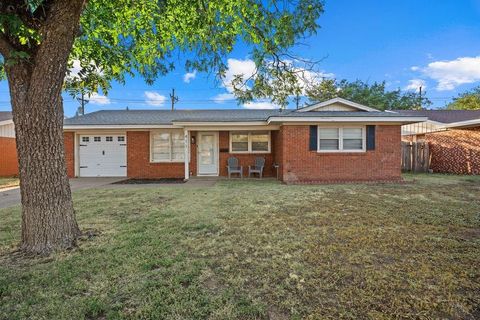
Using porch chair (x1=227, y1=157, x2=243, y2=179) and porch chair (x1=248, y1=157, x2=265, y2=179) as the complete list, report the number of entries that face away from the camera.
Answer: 0

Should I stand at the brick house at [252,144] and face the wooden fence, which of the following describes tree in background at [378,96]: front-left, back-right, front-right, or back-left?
front-left

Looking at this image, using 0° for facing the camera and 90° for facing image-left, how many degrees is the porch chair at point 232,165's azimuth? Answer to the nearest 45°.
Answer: approximately 315°

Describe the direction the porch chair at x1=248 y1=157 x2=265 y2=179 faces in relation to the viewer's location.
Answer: facing the viewer and to the left of the viewer

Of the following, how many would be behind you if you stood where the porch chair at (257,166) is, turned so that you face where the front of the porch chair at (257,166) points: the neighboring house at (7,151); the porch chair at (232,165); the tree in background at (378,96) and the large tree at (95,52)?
1

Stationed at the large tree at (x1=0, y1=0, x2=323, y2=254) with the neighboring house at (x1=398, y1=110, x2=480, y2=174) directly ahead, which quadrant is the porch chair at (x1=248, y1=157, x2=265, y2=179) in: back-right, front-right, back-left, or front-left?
front-left

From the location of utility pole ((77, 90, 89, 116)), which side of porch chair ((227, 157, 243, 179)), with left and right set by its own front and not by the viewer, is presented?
back

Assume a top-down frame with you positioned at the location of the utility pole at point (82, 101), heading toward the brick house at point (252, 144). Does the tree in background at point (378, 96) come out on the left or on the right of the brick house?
left

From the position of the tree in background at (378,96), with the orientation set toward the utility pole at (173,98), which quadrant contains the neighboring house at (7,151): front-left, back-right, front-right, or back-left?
front-left

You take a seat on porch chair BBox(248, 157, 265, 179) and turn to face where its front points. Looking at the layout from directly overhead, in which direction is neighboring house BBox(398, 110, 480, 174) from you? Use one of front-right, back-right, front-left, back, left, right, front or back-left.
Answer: back-left

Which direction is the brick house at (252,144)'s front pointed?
toward the camera

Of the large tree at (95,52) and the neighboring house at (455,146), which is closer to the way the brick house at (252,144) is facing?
the large tree

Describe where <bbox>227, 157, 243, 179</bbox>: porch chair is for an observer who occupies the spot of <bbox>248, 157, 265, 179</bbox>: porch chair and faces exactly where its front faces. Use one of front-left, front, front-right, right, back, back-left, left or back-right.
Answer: front-right

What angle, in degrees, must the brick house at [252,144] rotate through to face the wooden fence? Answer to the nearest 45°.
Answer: approximately 90° to its left

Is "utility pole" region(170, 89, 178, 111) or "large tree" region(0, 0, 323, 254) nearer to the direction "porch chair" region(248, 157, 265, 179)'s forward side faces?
the large tree

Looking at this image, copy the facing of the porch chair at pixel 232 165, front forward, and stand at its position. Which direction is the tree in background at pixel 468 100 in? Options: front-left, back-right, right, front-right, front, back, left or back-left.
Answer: left

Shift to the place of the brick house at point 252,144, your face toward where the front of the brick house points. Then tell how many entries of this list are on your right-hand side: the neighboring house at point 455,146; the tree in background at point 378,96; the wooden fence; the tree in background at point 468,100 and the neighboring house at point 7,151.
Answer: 1

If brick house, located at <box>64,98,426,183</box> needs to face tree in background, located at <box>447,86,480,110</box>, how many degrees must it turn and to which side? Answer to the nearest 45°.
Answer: approximately 135° to its left

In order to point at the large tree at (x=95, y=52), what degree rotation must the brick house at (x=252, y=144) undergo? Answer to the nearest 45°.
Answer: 0° — it already faces it
